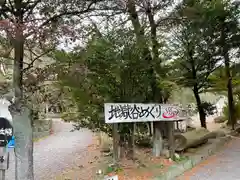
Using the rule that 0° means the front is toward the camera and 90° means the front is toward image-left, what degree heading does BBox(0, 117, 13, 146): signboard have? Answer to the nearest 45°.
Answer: approximately 0°

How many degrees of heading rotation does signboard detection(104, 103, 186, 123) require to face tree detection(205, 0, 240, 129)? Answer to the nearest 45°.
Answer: approximately 135° to its left

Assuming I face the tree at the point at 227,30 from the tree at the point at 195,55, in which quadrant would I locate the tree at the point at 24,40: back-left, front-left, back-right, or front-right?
back-right

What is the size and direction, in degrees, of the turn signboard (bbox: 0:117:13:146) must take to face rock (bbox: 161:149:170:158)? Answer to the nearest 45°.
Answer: approximately 135° to its left

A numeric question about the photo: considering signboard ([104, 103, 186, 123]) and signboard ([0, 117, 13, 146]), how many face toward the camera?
2

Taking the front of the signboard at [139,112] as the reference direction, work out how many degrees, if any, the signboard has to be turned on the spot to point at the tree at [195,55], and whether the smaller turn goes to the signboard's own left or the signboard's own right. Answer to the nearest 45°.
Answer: approximately 135° to the signboard's own left

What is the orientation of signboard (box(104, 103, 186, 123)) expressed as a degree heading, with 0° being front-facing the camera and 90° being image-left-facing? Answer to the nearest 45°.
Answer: approximately 0°

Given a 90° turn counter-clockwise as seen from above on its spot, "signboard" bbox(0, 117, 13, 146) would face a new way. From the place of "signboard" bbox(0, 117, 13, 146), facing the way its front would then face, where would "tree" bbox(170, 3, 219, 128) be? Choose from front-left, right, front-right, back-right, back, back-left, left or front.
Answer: front-left
